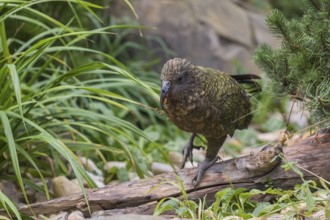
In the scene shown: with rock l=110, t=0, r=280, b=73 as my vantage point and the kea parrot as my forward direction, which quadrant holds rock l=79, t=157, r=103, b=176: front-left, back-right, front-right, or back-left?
front-right

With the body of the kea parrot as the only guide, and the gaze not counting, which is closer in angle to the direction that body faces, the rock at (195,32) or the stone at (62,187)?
the stone

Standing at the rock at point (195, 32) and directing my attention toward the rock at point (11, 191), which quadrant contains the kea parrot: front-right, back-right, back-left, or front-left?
front-left

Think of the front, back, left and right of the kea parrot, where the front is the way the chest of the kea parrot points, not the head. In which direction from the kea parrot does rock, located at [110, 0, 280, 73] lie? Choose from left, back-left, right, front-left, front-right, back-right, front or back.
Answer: back-right

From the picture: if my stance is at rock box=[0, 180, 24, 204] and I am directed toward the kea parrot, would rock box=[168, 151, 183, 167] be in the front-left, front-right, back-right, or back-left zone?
front-left

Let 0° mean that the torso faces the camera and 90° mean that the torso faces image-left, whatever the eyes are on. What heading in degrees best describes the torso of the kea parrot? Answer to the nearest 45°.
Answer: approximately 45°
